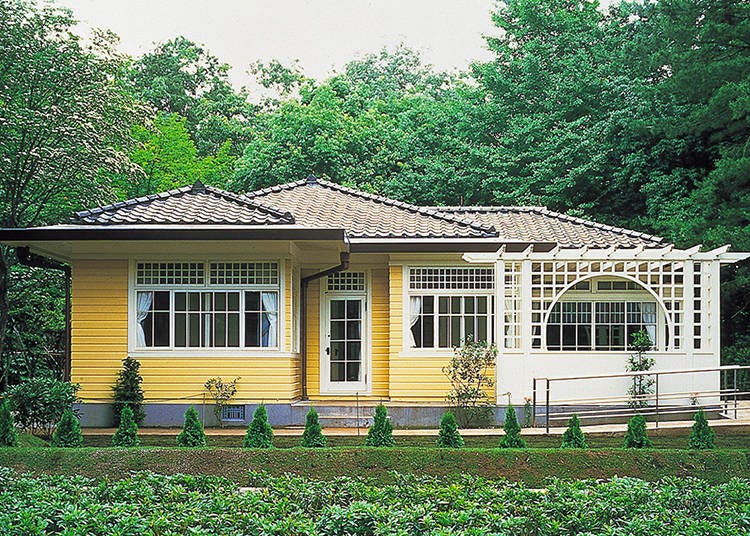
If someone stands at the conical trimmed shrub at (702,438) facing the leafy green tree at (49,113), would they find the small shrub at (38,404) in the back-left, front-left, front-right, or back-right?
front-left

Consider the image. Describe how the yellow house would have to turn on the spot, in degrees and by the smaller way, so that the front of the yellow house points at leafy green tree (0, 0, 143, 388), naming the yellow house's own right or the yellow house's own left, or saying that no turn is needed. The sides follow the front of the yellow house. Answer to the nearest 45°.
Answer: approximately 135° to the yellow house's own right

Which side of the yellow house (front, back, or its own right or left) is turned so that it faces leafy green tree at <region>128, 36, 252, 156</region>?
back

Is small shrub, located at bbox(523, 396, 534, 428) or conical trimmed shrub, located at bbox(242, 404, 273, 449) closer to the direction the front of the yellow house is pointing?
the conical trimmed shrub

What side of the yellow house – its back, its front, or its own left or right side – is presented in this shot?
front

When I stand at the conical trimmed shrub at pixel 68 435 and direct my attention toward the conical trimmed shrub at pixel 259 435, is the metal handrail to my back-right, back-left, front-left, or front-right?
front-left

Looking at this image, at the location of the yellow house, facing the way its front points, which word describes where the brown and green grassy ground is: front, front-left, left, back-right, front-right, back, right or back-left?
front

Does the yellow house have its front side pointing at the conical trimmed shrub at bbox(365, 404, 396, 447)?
yes

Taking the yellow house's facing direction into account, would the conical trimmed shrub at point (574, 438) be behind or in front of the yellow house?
in front

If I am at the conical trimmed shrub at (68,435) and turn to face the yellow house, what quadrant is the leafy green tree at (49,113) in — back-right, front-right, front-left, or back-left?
front-left

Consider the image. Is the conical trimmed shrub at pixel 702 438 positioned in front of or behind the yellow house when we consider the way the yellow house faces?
in front

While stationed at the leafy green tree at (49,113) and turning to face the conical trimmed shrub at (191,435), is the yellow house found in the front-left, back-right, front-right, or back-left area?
front-left
